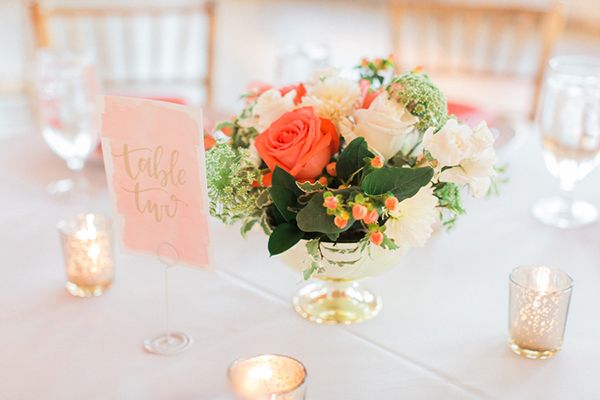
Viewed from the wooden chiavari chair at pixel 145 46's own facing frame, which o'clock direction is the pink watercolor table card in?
The pink watercolor table card is roughly at 12 o'clock from the wooden chiavari chair.

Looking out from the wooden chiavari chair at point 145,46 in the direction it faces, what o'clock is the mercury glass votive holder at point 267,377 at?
The mercury glass votive holder is roughly at 12 o'clock from the wooden chiavari chair.

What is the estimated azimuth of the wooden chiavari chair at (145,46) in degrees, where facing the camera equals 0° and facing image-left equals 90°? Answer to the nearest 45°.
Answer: approximately 0°

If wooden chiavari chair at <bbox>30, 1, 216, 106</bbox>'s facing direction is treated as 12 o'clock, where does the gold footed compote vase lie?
The gold footed compote vase is roughly at 12 o'clock from the wooden chiavari chair.
